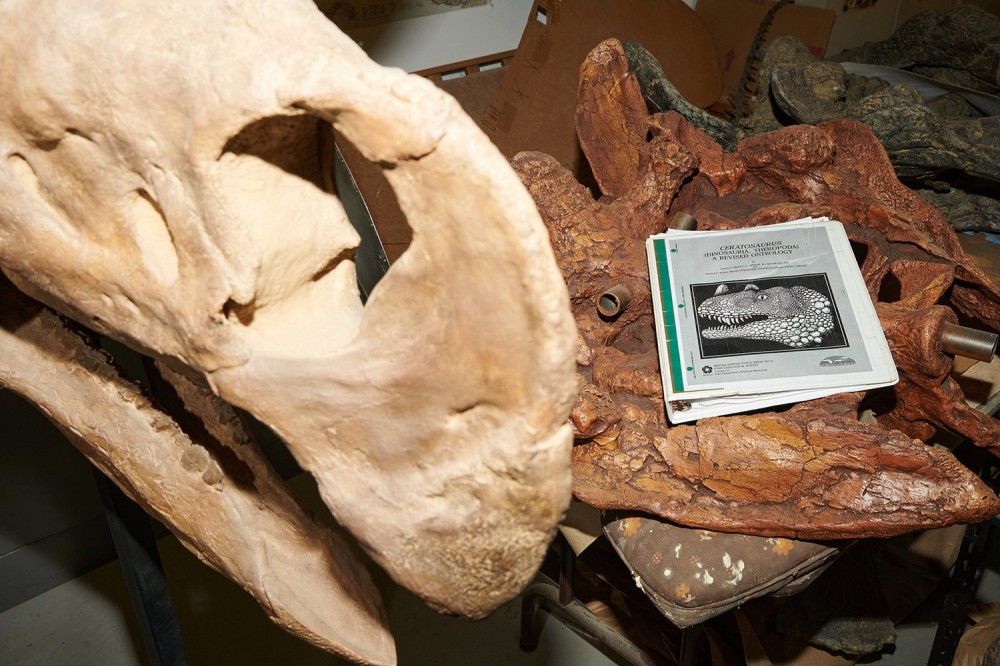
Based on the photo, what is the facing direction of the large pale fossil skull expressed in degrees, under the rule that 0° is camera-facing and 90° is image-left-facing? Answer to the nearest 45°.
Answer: approximately 270°

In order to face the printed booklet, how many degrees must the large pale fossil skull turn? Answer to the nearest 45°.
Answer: approximately 45° to its left

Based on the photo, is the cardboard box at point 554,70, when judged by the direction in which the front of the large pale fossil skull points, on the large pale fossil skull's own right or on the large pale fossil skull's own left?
on the large pale fossil skull's own left

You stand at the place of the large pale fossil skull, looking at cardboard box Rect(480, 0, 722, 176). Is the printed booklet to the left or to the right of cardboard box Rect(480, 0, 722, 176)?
right
